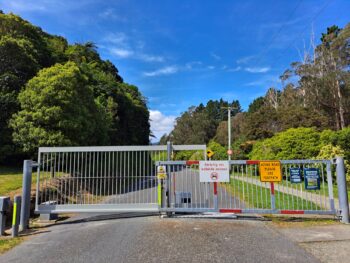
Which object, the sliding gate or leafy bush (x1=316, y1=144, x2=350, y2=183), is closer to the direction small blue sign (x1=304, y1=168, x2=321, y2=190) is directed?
the sliding gate

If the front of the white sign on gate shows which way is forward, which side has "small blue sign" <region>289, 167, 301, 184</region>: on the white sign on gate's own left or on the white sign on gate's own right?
on the white sign on gate's own left

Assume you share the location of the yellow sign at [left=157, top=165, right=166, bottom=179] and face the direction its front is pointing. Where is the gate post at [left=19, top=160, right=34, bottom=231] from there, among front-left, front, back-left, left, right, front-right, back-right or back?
right

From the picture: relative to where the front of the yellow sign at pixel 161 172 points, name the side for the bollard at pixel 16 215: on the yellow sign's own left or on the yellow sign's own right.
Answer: on the yellow sign's own right

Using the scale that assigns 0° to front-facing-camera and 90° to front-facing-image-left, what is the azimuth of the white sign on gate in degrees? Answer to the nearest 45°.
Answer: approximately 0°

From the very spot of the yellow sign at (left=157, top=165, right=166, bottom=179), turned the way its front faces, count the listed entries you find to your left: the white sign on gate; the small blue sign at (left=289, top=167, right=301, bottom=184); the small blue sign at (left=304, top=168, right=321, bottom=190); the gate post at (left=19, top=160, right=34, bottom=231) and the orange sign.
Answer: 4

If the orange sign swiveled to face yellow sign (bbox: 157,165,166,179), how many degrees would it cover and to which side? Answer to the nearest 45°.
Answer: approximately 90° to its right

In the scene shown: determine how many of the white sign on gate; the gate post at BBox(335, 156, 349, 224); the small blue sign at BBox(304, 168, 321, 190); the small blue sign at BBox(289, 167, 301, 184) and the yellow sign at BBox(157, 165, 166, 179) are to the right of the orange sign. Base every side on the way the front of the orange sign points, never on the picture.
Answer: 2

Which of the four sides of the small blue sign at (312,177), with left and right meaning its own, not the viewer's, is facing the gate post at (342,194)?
left

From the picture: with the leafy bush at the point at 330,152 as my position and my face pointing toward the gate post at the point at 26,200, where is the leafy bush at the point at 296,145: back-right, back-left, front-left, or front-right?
back-right

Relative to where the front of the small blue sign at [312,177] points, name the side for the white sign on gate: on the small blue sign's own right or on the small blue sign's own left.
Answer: on the small blue sign's own right

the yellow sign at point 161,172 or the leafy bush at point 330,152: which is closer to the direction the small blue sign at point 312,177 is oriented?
the yellow sign

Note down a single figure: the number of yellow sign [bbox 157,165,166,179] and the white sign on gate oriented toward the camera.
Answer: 2
